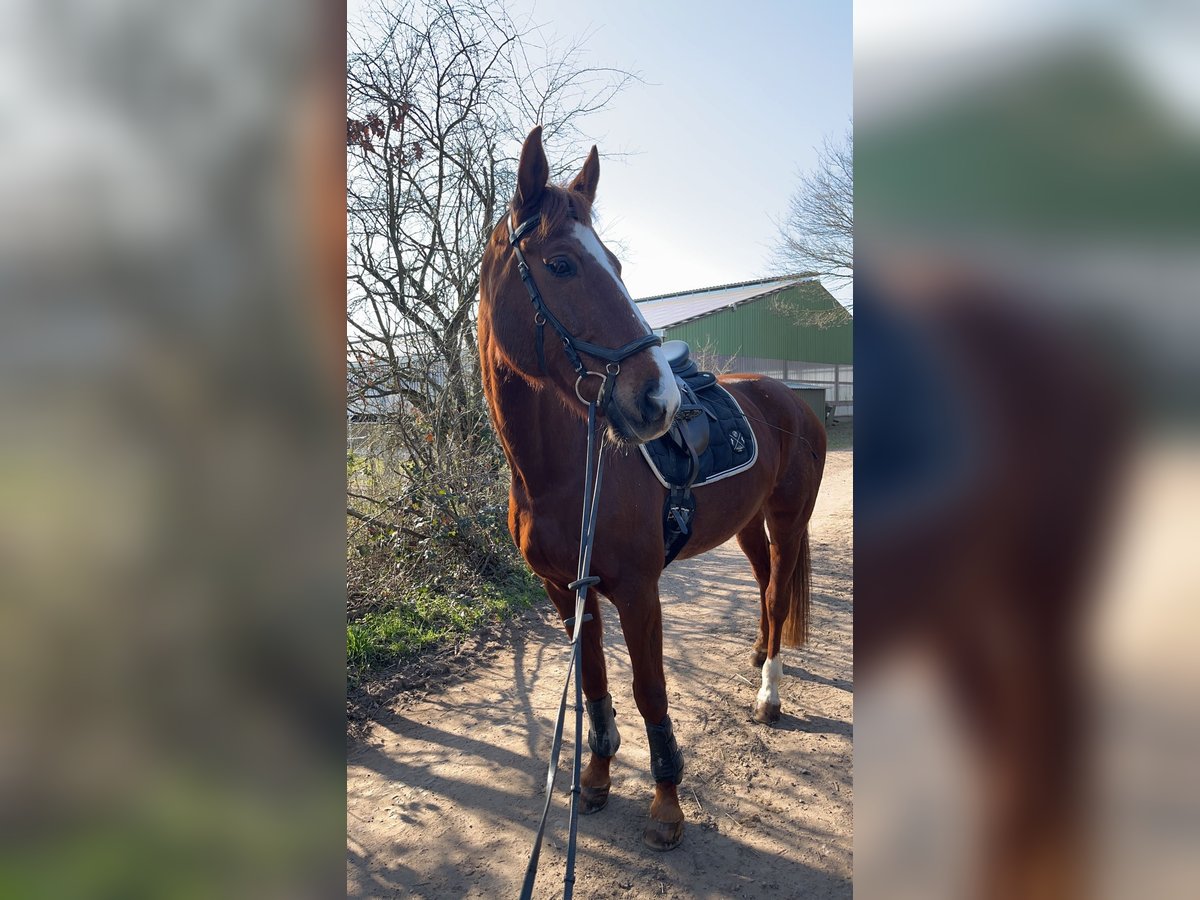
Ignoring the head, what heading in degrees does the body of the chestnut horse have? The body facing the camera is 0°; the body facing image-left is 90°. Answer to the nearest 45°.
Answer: approximately 45°

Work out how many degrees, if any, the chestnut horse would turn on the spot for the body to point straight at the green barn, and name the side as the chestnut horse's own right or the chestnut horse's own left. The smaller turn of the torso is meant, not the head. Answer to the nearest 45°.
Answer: approximately 135° to the chestnut horse's own right
